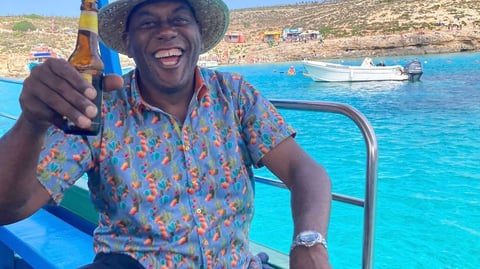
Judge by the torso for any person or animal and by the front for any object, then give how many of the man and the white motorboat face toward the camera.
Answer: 1

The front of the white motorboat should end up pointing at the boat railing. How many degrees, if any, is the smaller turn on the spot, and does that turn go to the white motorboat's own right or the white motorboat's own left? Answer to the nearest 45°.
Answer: approximately 90° to the white motorboat's own left

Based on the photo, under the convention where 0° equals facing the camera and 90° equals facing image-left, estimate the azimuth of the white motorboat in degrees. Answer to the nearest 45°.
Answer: approximately 90°

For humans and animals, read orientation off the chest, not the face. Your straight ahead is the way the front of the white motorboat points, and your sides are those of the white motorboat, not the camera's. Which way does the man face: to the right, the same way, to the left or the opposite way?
to the left

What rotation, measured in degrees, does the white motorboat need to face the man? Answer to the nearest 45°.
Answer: approximately 90° to its left

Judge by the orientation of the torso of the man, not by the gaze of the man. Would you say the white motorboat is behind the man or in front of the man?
behind

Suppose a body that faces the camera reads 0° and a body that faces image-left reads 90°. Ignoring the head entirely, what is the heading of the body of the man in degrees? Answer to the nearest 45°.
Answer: approximately 0°
